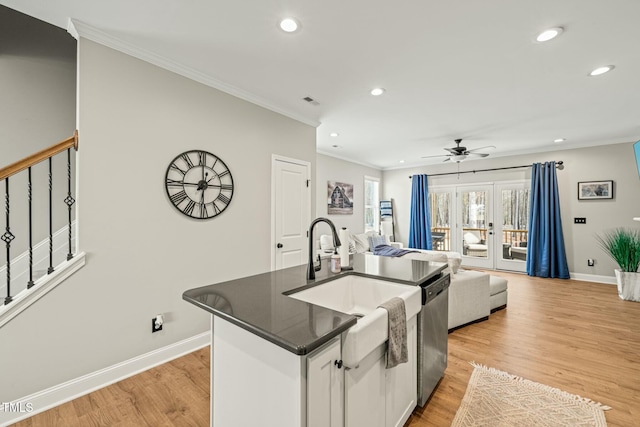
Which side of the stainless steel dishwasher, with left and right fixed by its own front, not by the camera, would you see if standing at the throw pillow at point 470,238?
left

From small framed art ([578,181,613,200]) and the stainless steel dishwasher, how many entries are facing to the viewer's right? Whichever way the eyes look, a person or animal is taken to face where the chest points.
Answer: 1

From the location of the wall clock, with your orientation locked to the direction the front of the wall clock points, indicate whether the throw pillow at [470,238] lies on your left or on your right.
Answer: on your left

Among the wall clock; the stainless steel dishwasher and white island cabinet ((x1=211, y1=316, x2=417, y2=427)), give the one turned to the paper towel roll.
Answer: the wall clock
